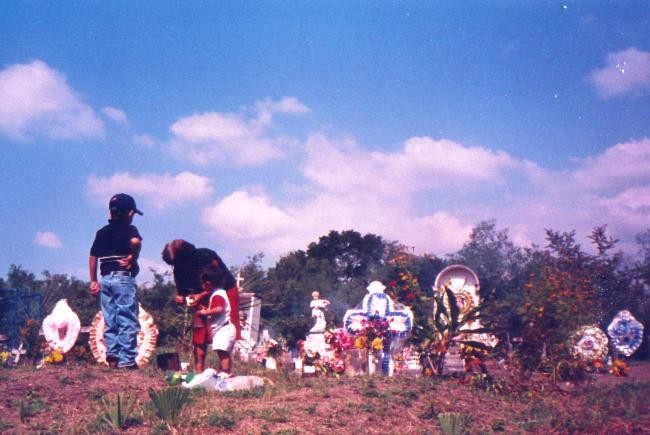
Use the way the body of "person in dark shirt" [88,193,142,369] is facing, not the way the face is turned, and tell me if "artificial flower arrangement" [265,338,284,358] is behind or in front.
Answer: in front

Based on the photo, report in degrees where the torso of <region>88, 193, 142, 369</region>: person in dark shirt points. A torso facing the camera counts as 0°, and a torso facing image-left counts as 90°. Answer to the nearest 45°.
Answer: approximately 225°

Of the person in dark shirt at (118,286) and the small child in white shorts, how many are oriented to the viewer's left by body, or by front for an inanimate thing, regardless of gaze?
1

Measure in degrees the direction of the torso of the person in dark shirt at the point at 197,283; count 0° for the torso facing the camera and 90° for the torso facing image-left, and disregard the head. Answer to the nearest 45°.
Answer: approximately 45°

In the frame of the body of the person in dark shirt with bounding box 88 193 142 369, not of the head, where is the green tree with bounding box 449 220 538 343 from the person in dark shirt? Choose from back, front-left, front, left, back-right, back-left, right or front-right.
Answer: front

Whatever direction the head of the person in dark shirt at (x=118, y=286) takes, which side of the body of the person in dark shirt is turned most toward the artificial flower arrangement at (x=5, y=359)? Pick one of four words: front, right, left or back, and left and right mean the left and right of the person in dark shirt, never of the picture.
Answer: left

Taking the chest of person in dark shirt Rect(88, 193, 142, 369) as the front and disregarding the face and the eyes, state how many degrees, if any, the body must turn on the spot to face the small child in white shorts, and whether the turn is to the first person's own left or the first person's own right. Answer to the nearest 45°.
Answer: approximately 90° to the first person's own right

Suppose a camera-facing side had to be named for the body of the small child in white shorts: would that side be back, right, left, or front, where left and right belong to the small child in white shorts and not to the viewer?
left

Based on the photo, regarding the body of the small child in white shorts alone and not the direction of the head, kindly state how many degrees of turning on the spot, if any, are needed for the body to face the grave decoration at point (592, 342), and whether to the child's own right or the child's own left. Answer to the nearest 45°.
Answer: approximately 135° to the child's own right
